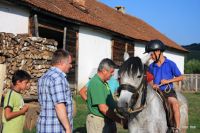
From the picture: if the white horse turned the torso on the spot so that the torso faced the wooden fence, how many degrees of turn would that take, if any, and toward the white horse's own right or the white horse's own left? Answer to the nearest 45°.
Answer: approximately 135° to the white horse's own right

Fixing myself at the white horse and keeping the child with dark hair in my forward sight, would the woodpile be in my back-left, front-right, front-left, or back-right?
front-right

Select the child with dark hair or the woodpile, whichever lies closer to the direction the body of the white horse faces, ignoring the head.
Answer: the child with dark hair

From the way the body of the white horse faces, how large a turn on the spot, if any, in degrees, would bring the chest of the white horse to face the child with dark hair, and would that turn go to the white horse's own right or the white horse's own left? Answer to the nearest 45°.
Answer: approximately 45° to the white horse's own right

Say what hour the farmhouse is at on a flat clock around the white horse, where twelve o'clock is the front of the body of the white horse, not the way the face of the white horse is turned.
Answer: The farmhouse is roughly at 4 o'clock from the white horse.

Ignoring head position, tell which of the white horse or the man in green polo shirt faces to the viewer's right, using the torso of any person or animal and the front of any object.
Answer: the man in green polo shirt

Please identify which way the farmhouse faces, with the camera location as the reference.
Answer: facing the viewer and to the right of the viewer

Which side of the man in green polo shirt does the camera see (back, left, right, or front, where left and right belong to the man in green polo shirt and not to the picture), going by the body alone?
right

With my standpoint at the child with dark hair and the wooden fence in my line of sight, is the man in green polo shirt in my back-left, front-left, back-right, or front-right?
front-right

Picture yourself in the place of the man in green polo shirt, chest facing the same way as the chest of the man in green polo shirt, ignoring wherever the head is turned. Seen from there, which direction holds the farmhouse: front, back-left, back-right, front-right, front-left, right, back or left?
left

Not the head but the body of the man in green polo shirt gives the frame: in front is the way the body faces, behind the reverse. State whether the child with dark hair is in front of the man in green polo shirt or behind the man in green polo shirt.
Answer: behind

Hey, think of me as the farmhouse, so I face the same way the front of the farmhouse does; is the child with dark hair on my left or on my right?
on my right

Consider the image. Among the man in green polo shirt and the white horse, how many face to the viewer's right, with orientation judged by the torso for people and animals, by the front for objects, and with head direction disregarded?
1

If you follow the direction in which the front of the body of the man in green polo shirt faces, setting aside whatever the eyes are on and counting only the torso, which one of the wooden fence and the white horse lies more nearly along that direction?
the white horse
